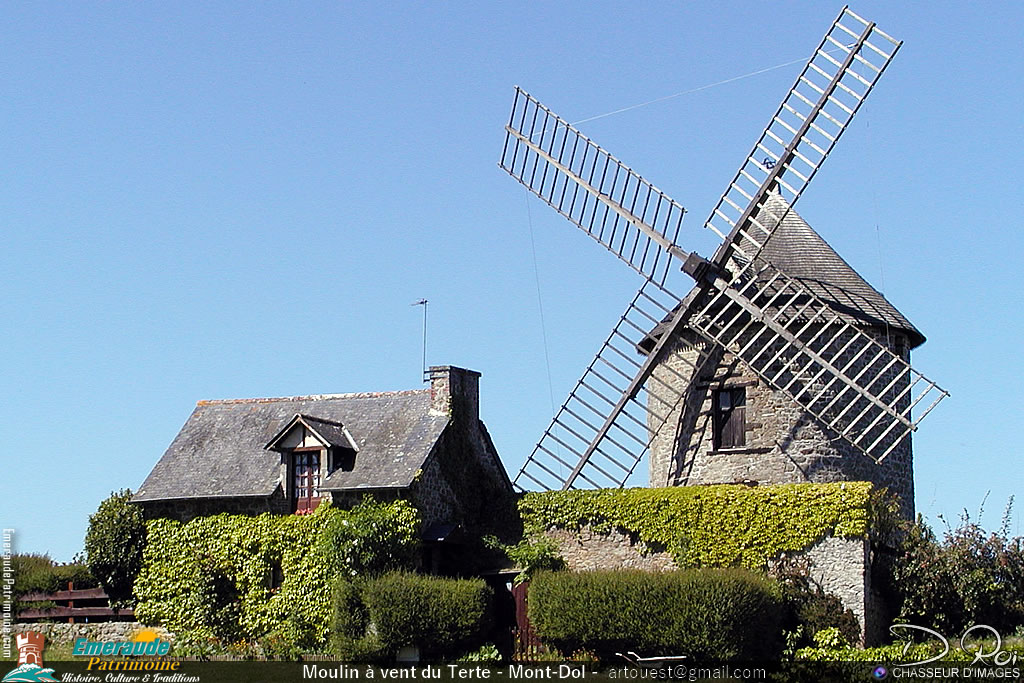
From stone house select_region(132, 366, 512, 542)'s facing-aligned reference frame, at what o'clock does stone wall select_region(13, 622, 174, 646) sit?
The stone wall is roughly at 2 o'clock from the stone house.

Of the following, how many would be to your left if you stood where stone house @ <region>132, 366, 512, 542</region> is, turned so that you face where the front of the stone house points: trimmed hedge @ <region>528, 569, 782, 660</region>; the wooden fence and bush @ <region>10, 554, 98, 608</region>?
1

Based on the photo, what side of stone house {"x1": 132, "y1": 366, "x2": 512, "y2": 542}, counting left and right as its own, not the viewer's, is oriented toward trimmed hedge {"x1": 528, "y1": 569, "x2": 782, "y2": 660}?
left

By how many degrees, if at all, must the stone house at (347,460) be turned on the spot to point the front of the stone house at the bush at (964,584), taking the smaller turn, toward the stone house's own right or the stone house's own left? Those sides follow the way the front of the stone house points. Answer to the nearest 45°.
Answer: approximately 90° to the stone house's own left

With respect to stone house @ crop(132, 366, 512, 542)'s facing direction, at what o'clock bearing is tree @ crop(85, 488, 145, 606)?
The tree is roughly at 2 o'clock from the stone house.

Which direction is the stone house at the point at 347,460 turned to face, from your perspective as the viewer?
facing the viewer and to the left of the viewer

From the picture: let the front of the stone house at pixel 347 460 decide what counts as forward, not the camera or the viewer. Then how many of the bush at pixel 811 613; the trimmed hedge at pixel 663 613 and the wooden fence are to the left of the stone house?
2

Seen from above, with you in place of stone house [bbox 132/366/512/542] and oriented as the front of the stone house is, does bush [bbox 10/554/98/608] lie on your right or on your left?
on your right

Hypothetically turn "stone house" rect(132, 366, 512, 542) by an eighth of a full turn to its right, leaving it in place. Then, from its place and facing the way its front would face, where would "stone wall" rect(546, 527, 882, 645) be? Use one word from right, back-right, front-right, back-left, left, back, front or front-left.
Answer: back-left
